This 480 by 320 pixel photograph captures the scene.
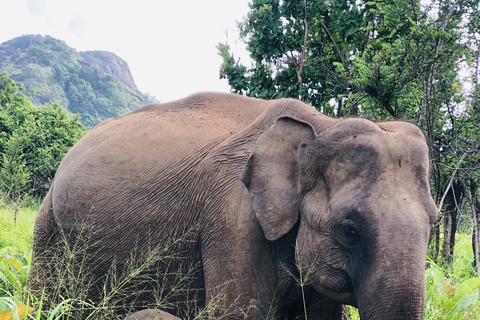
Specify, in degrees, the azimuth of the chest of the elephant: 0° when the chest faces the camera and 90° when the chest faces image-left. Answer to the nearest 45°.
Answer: approximately 315°
